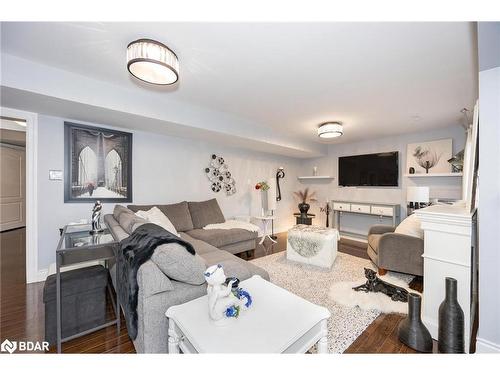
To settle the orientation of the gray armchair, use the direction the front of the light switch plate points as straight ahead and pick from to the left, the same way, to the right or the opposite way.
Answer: the opposite way

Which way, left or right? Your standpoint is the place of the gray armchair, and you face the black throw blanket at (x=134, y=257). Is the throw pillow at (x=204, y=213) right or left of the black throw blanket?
right

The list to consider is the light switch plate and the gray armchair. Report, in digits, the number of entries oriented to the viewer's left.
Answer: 1

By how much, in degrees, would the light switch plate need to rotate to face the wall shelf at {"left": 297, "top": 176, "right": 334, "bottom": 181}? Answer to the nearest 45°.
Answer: approximately 90° to its left

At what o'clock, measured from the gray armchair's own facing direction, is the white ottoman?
The white ottoman is roughly at 12 o'clock from the gray armchair.

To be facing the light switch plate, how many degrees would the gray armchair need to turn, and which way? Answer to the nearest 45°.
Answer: approximately 45° to its left

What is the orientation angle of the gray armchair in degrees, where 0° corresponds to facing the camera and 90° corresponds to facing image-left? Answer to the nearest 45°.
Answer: approximately 90°

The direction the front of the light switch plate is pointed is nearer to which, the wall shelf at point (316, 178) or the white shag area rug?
the white shag area rug
